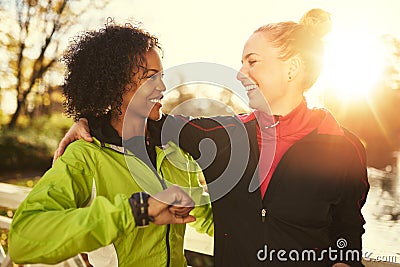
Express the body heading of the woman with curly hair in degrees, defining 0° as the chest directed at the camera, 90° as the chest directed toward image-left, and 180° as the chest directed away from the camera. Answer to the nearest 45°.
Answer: approximately 315°

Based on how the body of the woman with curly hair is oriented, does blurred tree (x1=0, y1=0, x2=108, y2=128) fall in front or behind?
behind

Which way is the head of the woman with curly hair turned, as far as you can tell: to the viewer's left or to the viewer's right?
to the viewer's right
